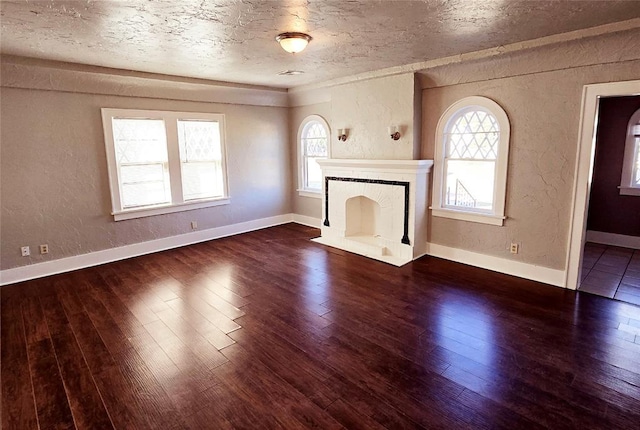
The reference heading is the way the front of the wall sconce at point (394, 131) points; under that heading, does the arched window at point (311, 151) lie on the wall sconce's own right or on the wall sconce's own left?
on the wall sconce's own right

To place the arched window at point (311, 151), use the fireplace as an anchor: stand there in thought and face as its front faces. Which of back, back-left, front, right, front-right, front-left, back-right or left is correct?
right

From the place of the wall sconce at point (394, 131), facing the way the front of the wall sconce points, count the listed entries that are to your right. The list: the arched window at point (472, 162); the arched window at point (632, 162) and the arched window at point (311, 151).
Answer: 1

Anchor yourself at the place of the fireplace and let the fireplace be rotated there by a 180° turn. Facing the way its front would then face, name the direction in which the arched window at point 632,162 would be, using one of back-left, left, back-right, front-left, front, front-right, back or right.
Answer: front-right

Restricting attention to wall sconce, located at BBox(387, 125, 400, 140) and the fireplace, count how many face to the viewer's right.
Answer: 0

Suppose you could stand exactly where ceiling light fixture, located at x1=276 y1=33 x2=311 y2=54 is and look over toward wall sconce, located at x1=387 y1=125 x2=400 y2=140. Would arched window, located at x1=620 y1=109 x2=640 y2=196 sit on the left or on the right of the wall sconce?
right

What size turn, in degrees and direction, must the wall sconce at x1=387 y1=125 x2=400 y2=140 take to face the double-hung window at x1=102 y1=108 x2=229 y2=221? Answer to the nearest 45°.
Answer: approximately 45° to its right

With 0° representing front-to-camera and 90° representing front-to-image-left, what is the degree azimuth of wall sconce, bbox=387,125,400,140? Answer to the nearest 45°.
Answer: approximately 45°

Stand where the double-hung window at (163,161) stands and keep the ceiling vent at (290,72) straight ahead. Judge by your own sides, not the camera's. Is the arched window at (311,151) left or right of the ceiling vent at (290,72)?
left

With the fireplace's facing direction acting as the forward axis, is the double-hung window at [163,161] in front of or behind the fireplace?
in front

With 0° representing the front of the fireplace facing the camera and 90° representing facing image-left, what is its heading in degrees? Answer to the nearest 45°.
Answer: approximately 45°

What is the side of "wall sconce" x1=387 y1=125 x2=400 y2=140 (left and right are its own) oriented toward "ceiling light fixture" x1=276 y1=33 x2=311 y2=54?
front

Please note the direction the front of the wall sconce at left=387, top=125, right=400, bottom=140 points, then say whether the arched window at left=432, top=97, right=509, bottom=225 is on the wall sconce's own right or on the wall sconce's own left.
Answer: on the wall sconce's own left

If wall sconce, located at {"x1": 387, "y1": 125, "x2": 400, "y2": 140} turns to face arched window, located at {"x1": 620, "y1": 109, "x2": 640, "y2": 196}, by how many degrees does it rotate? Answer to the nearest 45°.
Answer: approximately 135° to its left
